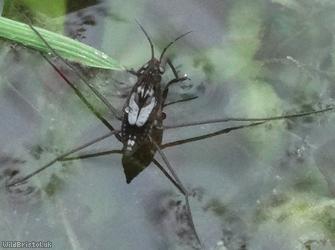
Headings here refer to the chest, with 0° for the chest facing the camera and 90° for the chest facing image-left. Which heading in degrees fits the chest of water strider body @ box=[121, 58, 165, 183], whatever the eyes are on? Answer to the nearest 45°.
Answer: approximately 180°
